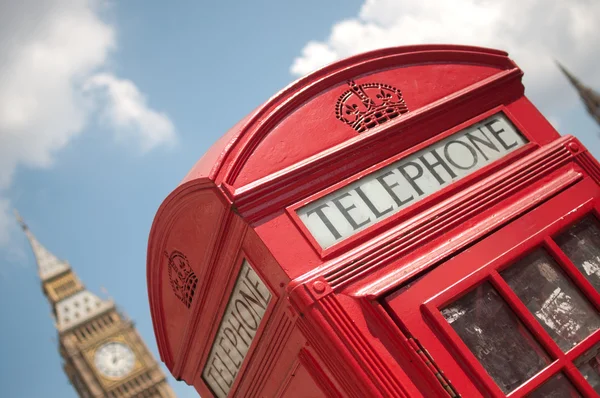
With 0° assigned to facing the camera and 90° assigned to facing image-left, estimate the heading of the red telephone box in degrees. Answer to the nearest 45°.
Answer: approximately 315°
